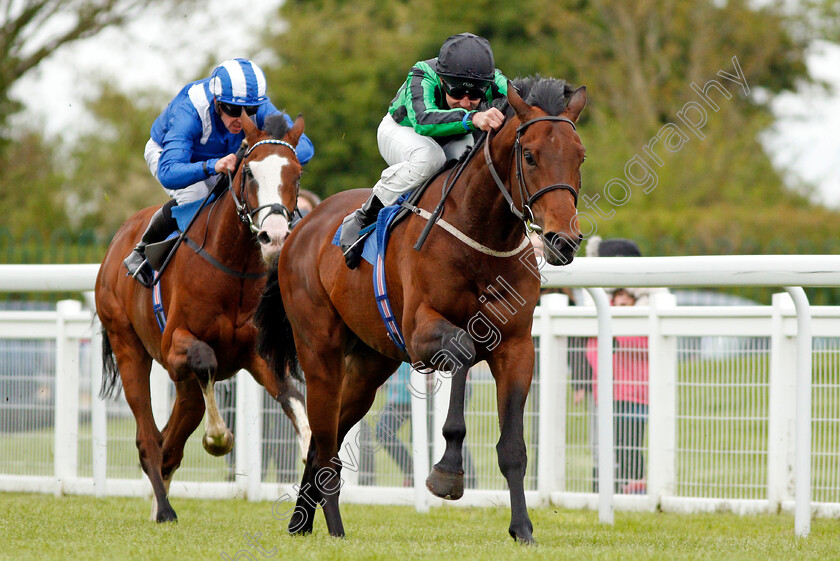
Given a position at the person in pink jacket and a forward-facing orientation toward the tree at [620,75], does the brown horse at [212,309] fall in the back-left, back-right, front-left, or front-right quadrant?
back-left

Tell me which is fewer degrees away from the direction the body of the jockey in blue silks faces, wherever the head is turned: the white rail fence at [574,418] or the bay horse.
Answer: the bay horse

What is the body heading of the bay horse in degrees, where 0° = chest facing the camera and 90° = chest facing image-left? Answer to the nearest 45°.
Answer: approximately 315°

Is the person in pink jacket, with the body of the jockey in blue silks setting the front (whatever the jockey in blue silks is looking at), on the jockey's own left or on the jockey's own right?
on the jockey's own left

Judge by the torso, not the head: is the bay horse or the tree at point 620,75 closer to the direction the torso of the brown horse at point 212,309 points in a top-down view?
the bay horse

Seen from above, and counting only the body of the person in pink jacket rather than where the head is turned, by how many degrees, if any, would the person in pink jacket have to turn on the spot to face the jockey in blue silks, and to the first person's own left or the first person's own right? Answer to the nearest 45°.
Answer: approximately 45° to the first person's own right

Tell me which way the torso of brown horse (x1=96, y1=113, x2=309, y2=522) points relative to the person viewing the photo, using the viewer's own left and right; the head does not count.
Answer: facing the viewer and to the right of the viewer

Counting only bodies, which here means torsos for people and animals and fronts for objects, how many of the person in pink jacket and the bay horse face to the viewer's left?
0

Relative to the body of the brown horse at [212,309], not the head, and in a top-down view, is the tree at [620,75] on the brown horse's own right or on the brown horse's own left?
on the brown horse's own left
